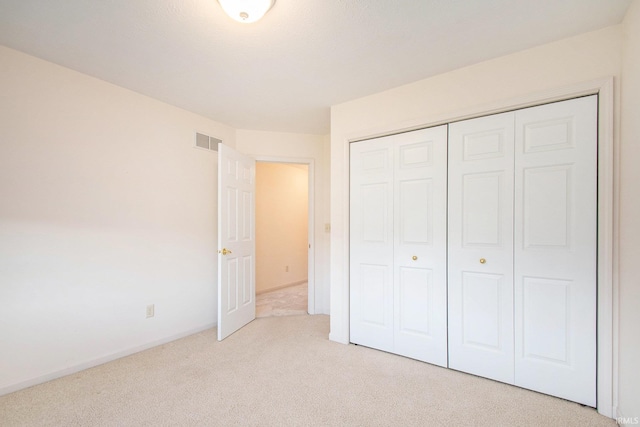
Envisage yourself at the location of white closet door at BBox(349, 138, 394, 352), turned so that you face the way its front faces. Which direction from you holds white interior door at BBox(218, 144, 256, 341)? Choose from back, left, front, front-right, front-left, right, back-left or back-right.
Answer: front-right

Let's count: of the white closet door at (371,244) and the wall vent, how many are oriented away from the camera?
0

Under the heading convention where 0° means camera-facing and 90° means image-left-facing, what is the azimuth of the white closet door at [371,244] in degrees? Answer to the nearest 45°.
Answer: approximately 45°

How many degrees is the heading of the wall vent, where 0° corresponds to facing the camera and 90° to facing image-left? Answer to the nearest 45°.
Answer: approximately 315°

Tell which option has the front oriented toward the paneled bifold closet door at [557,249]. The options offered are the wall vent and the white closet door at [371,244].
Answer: the wall vent

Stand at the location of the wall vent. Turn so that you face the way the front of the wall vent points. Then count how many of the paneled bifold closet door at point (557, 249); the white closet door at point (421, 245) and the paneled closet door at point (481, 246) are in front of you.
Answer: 3

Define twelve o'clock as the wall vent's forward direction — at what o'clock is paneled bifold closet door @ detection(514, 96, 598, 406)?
The paneled bifold closet door is roughly at 12 o'clock from the wall vent.

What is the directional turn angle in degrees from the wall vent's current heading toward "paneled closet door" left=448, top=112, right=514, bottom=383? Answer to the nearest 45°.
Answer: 0° — it already faces it

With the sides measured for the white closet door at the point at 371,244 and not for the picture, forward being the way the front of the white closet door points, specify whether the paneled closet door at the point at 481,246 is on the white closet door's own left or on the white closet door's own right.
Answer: on the white closet door's own left

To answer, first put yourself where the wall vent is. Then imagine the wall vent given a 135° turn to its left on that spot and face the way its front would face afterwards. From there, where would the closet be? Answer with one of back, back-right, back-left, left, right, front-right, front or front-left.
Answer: back-right

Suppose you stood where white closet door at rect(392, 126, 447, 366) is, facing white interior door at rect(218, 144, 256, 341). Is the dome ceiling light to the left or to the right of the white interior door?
left

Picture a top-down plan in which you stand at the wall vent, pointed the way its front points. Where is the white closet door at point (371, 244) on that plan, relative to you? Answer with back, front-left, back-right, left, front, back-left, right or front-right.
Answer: front

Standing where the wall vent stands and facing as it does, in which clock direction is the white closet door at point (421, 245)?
The white closet door is roughly at 12 o'clock from the wall vent.

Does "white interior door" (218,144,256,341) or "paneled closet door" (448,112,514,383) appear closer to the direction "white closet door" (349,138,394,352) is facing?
the white interior door

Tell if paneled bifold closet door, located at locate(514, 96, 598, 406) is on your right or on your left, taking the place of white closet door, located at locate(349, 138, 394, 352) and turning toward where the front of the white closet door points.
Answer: on your left

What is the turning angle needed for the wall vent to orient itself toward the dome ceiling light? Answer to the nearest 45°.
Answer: approximately 45° to its right
